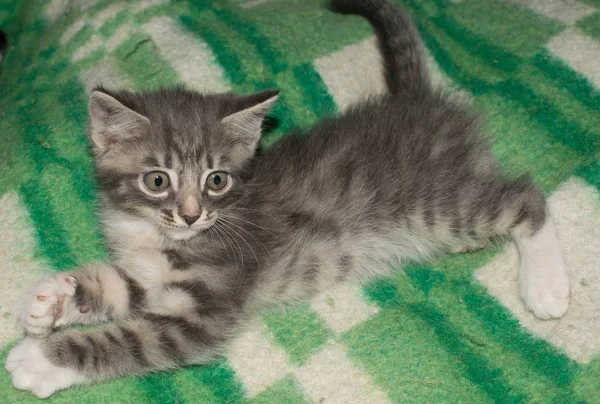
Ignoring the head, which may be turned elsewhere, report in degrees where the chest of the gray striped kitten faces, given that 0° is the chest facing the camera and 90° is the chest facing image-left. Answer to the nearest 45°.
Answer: approximately 90°
